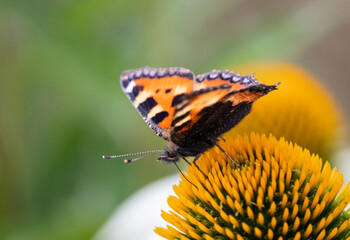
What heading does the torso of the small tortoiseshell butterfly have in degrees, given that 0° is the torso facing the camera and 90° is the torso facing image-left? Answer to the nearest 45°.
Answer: approximately 90°

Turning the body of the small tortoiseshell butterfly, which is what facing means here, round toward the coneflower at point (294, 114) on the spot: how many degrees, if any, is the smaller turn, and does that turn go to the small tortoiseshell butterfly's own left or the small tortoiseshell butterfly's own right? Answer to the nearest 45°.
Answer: approximately 135° to the small tortoiseshell butterfly's own right
